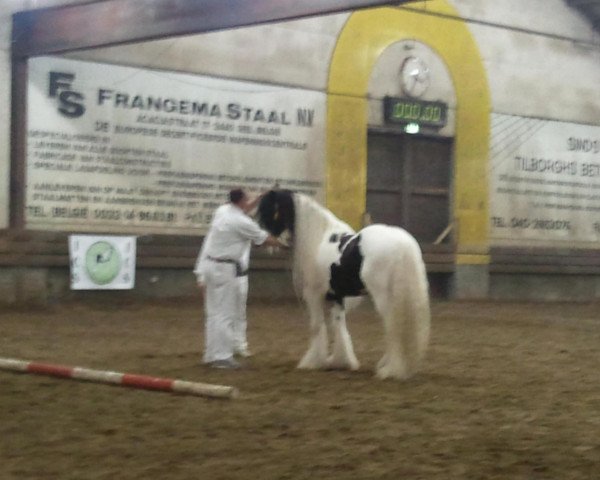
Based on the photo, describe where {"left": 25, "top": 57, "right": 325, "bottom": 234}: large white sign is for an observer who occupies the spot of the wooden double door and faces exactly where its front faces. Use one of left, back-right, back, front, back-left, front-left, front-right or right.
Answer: front-right

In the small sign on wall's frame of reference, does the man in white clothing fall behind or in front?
in front

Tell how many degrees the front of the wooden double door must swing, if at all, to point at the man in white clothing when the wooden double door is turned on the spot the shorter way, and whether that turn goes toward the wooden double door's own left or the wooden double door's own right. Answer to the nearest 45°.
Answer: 0° — it already faces them

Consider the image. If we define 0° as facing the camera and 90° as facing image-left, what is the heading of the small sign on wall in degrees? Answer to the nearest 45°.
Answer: approximately 0°

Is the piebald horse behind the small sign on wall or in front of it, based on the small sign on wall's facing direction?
in front

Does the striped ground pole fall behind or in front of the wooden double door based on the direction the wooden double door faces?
in front

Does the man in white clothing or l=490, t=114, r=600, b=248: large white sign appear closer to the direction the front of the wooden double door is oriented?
the man in white clothing

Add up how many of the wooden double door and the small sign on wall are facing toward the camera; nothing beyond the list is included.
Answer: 2

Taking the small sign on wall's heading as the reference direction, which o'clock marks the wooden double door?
The wooden double door is roughly at 8 o'clock from the small sign on wall.
